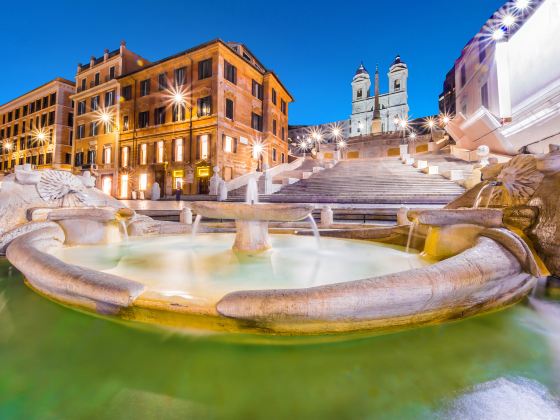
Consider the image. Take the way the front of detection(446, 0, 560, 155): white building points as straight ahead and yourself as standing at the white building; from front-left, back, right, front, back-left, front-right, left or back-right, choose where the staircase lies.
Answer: front

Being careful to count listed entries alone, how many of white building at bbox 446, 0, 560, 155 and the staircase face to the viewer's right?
0

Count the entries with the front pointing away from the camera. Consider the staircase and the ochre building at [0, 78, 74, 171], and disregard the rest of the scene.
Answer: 0

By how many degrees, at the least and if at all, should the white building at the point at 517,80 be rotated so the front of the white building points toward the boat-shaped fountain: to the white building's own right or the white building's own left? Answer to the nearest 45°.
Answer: approximately 45° to the white building's own left

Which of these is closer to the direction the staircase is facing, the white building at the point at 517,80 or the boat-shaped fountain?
the boat-shaped fountain

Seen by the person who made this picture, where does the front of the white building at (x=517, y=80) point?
facing the viewer and to the left of the viewer

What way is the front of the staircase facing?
toward the camera
